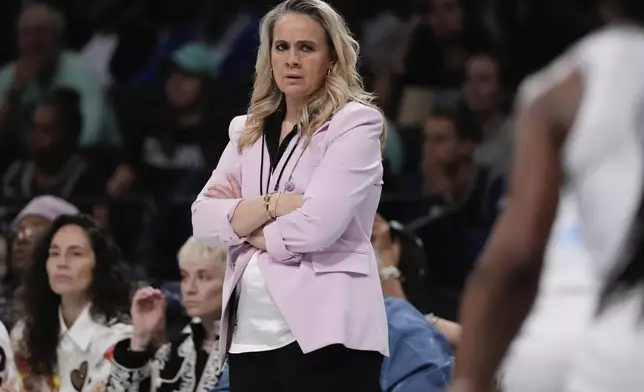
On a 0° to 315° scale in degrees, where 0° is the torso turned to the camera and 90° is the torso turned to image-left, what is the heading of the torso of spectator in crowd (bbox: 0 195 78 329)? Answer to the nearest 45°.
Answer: approximately 45°

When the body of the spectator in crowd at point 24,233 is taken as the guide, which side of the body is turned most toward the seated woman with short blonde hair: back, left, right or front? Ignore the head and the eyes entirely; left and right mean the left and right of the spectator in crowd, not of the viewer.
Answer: left

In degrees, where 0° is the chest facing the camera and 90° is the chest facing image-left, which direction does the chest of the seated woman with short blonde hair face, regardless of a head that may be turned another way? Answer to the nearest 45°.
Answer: approximately 45°

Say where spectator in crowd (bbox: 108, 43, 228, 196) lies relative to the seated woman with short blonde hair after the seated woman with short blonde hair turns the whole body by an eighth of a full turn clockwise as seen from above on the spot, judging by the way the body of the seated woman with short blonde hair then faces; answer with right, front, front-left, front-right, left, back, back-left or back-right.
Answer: right

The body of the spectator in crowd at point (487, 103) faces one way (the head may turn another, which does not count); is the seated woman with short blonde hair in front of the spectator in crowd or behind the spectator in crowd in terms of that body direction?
in front

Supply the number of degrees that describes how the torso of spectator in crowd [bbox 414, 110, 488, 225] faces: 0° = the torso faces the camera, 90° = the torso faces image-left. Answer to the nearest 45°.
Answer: approximately 45°
